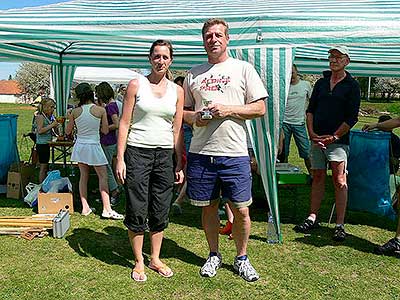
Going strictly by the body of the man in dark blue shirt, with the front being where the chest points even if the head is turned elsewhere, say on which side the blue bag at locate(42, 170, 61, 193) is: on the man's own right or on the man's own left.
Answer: on the man's own right

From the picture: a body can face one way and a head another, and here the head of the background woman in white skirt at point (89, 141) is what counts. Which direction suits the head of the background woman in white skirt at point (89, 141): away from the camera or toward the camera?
away from the camera

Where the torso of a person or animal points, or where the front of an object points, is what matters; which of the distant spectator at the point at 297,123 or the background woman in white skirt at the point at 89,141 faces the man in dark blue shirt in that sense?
the distant spectator at the point at 297,123

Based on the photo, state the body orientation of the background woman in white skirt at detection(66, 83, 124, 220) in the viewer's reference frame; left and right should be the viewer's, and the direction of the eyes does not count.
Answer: facing away from the viewer

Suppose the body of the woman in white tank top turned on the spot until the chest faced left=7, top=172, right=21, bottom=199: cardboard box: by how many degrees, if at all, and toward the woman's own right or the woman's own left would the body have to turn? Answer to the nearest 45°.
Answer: approximately 135° to the woman's own right
